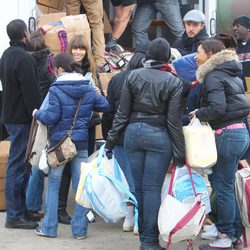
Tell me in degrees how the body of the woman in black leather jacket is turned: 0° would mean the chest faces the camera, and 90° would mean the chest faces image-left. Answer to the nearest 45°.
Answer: approximately 180°

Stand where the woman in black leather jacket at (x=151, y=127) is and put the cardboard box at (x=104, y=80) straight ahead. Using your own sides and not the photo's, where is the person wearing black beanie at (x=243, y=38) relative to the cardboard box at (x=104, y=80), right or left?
right

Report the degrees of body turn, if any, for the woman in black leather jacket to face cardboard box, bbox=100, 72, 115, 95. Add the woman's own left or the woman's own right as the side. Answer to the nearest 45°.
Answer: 0° — they already face it

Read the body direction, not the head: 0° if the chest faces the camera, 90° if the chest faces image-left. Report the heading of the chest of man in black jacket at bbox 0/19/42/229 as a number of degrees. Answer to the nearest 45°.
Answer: approximately 225°

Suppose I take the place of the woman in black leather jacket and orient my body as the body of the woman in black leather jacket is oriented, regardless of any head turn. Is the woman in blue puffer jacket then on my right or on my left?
on my left

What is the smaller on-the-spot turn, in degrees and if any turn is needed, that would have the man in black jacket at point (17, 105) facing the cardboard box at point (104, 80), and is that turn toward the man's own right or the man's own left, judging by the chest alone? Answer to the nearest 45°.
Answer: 0° — they already face it

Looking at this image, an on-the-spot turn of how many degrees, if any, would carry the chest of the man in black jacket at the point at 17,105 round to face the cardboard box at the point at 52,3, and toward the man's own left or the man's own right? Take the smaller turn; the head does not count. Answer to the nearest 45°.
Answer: approximately 45° to the man's own left

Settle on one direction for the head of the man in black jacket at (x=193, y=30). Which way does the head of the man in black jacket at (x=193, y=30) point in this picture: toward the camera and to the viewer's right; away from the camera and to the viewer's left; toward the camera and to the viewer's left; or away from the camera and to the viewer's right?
toward the camera and to the viewer's left

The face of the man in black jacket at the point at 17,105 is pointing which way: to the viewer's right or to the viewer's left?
to the viewer's right

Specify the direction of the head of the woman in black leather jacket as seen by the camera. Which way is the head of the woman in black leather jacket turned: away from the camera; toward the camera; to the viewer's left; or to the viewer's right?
away from the camera

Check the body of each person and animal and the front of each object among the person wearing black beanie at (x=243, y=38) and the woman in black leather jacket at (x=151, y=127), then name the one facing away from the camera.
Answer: the woman in black leather jacket
